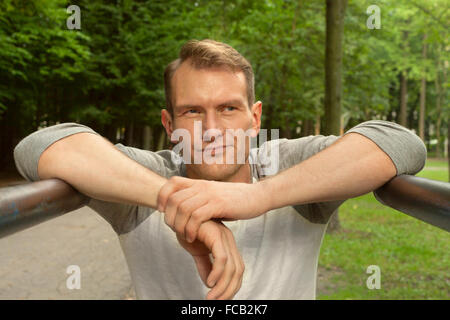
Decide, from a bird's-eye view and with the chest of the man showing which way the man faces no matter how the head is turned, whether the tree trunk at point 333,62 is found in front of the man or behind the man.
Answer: behind

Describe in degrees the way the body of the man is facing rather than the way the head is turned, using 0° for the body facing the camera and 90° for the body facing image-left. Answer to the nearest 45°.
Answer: approximately 0°

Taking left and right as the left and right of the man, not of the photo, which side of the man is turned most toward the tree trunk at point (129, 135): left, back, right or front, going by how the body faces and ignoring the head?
back
